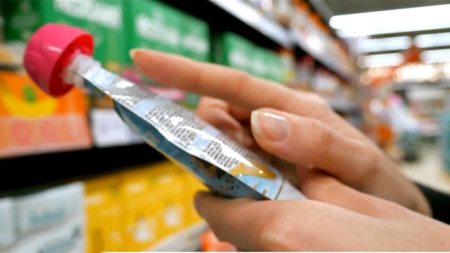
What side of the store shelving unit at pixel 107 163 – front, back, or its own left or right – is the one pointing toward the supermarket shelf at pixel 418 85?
left

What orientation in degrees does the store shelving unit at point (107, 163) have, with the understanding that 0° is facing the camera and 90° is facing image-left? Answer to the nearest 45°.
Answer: approximately 315°

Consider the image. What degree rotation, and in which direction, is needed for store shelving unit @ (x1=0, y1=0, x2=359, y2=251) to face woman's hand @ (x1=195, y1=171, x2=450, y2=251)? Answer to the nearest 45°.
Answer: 0° — it already faces it

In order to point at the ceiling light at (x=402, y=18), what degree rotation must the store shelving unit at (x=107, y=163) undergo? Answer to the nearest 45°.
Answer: approximately 90° to its left
